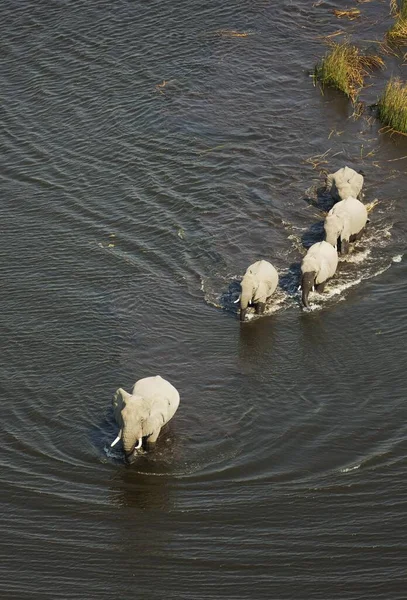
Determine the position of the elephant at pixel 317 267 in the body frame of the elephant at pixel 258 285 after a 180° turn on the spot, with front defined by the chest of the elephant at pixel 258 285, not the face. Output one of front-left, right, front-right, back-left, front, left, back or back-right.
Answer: front

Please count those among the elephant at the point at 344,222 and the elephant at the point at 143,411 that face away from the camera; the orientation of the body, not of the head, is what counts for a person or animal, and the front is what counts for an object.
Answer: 0

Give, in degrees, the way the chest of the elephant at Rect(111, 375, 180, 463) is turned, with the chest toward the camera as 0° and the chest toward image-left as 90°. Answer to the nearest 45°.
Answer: approximately 45°

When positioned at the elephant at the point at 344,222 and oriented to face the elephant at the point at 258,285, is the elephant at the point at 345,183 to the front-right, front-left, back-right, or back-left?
back-right

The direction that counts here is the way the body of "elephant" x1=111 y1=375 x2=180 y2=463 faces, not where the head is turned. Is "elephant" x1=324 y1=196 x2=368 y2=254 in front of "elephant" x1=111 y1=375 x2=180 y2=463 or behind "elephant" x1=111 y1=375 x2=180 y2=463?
behind

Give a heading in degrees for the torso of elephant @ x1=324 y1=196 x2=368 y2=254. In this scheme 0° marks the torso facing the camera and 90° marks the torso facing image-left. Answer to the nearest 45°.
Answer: approximately 45°

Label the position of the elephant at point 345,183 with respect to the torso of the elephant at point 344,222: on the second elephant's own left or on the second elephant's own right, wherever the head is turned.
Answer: on the second elephant's own right

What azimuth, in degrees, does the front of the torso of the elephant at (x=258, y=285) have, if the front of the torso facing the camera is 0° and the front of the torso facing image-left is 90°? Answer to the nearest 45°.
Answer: approximately 45°

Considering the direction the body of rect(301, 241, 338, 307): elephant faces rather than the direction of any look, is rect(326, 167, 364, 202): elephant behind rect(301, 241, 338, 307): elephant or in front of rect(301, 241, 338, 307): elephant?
behind

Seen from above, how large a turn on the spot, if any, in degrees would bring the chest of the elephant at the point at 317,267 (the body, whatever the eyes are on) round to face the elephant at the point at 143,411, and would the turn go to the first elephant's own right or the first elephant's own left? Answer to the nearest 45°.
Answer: approximately 45° to the first elephant's own left

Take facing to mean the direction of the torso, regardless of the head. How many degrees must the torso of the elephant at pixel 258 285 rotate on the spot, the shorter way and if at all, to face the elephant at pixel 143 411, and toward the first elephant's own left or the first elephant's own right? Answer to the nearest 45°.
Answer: approximately 45° to the first elephant's own left

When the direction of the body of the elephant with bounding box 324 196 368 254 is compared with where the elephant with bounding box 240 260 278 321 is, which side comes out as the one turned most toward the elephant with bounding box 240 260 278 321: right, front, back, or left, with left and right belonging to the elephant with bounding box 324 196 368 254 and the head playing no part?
front
